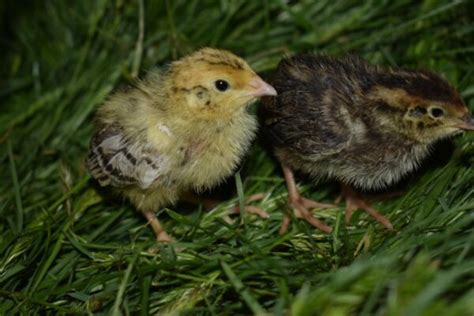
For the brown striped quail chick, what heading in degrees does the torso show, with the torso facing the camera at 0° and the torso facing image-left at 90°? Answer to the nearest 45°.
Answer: approximately 270°

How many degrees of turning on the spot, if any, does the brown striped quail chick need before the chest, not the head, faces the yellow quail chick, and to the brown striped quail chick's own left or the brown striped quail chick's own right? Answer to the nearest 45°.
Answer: approximately 180°
